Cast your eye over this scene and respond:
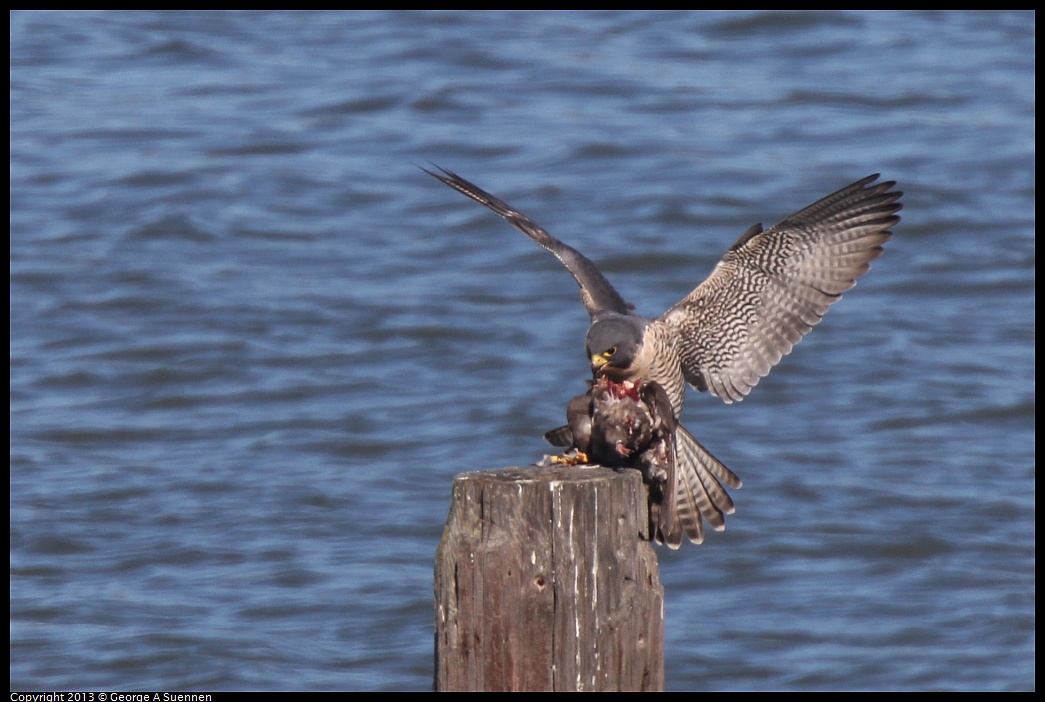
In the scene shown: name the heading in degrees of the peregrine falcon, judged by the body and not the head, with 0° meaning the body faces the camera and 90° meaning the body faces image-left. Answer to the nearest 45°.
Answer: approximately 45°
